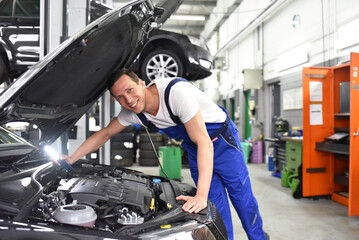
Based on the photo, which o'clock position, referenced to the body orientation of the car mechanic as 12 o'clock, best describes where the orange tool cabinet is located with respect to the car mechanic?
The orange tool cabinet is roughly at 6 o'clock from the car mechanic.

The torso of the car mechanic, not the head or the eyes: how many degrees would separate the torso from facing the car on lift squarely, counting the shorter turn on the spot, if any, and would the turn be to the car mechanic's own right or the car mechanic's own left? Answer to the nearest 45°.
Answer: approximately 135° to the car mechanic's own right

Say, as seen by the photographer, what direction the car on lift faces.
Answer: facing to the right of the viewer

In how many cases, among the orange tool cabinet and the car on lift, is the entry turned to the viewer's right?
1

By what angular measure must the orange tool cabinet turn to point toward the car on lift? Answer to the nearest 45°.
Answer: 0° — it already faces it

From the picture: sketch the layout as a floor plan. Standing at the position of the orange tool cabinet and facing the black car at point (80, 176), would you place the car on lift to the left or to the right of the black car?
right

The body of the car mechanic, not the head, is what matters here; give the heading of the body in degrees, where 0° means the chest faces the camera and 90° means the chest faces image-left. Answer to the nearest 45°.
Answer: approximately 45°

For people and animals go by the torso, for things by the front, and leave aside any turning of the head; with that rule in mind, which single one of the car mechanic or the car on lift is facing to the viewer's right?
the car on lift

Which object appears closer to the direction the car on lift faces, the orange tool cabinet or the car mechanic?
the orange tool cabinet

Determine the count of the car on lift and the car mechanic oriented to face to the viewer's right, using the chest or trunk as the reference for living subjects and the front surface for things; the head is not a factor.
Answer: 1
